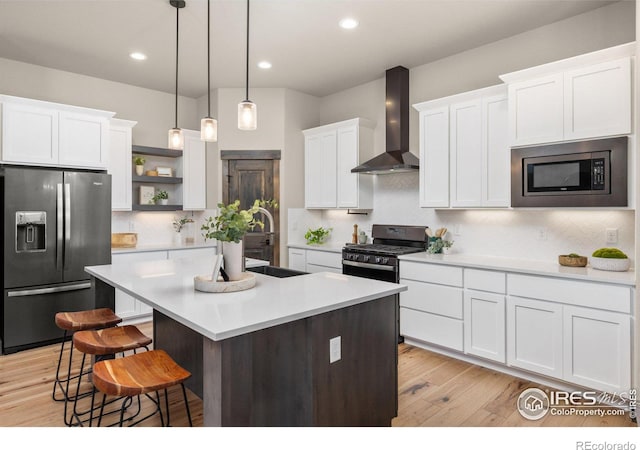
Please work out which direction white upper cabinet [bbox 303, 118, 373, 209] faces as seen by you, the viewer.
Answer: facing the viewer and to the left of the viewer

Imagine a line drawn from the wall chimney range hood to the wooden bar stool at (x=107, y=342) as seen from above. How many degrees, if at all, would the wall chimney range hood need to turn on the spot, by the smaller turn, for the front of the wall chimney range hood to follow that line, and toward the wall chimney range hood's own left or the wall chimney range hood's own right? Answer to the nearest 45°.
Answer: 0° — it already faces it

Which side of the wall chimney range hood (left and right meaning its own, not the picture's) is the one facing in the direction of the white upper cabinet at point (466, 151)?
left

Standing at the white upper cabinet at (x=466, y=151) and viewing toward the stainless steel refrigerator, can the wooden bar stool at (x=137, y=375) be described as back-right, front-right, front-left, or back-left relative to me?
front-left

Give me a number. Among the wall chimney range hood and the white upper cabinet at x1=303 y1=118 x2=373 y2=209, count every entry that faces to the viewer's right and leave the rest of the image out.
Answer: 0

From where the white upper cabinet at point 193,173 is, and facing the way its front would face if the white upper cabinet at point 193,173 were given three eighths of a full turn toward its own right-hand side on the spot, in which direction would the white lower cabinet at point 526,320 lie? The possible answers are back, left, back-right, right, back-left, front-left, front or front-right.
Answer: back

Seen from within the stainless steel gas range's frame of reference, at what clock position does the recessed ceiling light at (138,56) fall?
The recessed ceiling light is roughly at 1 o'clock from the stainless steel gas range.

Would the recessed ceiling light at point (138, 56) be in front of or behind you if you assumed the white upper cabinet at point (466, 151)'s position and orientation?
in front

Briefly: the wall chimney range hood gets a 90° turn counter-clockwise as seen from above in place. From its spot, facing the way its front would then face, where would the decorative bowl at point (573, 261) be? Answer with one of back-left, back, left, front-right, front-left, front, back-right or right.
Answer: front

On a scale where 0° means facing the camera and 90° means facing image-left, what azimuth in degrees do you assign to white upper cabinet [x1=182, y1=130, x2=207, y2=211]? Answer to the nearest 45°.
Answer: approximately 0°

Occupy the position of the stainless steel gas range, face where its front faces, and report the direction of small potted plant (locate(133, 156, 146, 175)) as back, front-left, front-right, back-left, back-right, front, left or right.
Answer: front-right

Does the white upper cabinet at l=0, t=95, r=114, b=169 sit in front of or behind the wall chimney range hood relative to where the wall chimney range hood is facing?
in front

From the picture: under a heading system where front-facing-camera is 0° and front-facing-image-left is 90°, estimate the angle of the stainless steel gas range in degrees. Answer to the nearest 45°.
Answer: approximately 45°

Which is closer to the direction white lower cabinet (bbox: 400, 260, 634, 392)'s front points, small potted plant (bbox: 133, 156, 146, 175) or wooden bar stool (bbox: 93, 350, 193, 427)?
the wooden bar stool

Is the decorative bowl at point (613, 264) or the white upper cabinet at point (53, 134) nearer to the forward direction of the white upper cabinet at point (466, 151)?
the white upper cabinet

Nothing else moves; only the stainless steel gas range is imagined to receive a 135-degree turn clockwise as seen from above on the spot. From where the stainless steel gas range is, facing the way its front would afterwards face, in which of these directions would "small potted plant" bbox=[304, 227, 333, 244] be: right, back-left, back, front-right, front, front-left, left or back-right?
front-left

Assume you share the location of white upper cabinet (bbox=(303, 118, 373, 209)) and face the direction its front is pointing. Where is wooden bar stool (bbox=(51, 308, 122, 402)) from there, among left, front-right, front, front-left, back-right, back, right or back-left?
front
